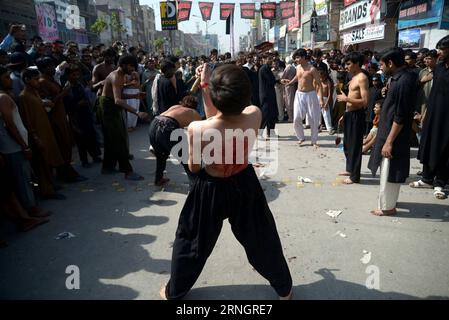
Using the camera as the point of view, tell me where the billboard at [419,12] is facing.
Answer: facing the viewer and to the left of the viewer

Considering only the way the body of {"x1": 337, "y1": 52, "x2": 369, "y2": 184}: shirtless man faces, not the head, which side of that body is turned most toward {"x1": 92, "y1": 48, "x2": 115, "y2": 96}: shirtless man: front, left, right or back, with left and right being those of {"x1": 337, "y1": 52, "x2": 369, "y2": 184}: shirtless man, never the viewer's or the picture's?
front

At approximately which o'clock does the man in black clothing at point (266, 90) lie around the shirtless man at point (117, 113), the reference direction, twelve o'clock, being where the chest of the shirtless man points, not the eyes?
The man in black clothing is roughly at 11 o'clock from the shirtless man.

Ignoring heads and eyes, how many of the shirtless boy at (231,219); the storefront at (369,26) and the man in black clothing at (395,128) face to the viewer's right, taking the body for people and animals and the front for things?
0

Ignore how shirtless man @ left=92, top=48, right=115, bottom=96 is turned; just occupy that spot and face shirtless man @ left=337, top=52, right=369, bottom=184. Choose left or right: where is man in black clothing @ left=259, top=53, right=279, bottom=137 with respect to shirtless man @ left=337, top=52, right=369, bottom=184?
left

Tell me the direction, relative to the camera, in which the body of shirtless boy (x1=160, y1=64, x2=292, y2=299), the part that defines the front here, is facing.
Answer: away from the camera

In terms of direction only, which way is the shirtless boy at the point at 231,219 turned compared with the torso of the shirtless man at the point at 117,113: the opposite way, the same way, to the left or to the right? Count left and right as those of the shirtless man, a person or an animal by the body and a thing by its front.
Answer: to the left

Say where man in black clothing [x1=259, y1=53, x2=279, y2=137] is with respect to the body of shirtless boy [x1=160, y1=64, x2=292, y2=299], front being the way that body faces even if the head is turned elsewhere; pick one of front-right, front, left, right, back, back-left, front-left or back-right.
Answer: front

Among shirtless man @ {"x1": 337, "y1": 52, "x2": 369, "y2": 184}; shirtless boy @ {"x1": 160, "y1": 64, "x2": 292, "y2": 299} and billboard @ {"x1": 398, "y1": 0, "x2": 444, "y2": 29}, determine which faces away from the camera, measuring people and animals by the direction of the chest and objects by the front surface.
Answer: the shirtless boy

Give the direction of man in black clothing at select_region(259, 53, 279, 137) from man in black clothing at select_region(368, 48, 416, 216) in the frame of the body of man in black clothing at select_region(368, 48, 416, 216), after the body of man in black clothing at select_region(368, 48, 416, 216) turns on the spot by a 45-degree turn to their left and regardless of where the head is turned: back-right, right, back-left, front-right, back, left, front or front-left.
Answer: right

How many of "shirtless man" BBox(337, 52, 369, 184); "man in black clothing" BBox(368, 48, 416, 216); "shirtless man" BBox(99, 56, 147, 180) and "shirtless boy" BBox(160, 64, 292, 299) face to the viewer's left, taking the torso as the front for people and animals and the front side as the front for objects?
2

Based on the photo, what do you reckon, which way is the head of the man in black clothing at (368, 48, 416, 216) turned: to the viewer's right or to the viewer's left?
to the viewer's left

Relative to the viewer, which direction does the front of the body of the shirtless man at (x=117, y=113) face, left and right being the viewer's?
facing to the right of the viewer

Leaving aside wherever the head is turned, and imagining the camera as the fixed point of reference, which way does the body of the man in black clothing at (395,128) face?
to the viewer's left

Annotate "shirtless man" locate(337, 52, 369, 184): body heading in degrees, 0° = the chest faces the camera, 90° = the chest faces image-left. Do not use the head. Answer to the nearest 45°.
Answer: approximately 90°

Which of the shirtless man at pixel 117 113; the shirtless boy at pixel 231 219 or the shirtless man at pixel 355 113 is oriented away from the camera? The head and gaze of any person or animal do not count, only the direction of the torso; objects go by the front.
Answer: the shirtless boy

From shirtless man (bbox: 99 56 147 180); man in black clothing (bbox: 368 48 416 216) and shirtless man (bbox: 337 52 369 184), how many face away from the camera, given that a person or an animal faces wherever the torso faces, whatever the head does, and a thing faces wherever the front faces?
0

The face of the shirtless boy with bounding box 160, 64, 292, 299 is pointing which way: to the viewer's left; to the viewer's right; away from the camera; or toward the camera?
away from the camera

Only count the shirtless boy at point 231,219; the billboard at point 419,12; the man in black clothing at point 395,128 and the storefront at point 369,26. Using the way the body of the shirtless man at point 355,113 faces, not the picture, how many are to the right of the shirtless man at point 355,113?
2

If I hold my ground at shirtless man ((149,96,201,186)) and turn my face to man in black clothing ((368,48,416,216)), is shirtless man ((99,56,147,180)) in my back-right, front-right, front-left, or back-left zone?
back-left

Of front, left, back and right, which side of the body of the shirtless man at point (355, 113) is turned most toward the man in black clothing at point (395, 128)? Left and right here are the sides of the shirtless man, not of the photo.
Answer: left
